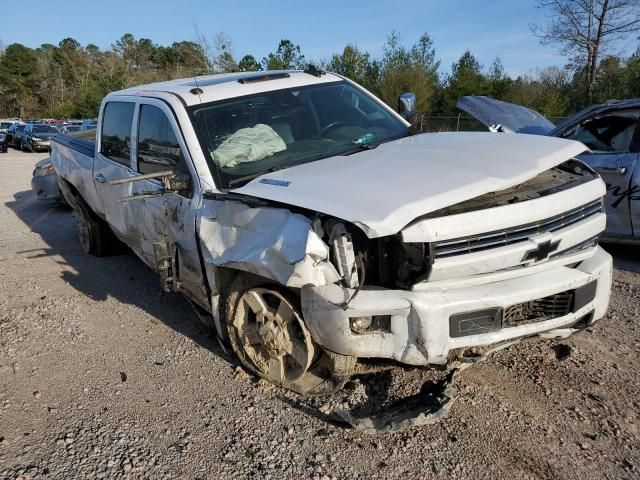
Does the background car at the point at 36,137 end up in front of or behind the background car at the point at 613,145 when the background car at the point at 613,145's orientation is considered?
in front

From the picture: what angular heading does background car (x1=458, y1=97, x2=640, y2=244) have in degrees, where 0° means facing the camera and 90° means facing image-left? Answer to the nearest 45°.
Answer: approximately 90°

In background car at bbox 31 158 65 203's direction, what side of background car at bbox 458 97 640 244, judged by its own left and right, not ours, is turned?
front

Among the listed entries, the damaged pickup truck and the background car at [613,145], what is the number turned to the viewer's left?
1

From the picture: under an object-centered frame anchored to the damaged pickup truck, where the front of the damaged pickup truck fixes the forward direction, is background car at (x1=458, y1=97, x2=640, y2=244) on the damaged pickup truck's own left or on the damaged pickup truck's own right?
on the damaged pickup truck's own left

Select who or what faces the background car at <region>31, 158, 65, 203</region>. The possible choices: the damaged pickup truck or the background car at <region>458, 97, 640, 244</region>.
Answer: the background car at <region>458, 97, 640, 244</region>

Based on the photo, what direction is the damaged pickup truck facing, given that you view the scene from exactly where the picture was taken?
facing the viewer and to the right of the viewer

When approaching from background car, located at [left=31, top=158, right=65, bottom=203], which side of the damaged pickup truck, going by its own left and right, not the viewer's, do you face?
back

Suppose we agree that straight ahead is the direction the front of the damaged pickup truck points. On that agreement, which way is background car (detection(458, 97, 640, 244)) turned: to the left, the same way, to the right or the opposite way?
the opposite way

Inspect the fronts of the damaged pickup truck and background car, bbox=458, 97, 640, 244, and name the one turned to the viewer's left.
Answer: the background car

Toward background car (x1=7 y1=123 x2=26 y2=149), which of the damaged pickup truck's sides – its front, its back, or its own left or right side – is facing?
back
